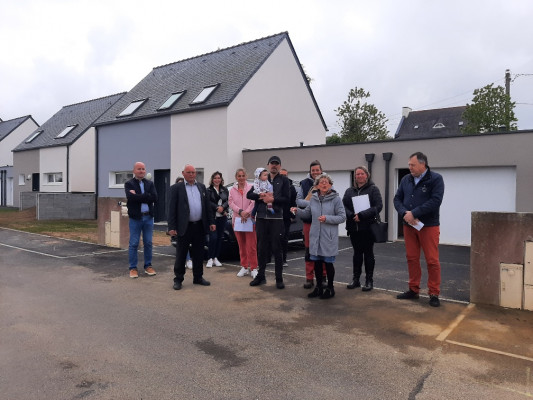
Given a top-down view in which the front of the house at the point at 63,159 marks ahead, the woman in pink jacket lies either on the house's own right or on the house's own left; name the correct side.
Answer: on the house's own left

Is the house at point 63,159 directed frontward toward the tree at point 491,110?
no

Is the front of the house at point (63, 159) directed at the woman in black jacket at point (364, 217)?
no

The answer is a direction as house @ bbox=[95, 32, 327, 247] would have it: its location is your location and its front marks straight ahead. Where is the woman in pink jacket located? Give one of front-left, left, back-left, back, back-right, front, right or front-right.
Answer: front-left

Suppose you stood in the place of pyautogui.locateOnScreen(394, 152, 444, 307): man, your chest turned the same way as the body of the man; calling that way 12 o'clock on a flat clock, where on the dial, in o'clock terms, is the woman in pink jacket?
The woman in pink jacket is roughly at 2 o'clock from the man.

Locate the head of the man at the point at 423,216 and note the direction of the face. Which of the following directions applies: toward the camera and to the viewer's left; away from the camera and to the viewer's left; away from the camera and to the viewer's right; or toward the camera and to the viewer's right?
toward the camera and to the viewer's left

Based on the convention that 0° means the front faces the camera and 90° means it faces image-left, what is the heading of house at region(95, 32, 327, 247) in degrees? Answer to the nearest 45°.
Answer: approximately 45°

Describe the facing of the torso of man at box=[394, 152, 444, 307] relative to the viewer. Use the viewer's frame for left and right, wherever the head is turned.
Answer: facing the viewer and to the left of the viewer

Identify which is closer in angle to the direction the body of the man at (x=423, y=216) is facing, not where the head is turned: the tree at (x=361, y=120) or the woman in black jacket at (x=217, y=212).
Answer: the woman in black jacket

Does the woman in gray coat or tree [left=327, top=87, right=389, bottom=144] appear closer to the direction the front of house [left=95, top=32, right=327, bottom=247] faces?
the woman in gray coat

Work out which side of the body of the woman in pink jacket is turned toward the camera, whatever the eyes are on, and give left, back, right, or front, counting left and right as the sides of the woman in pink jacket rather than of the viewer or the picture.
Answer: front

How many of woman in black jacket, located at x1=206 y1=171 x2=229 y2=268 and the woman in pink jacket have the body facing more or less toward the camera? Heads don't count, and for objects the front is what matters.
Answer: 2

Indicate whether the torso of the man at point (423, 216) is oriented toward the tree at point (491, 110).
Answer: no

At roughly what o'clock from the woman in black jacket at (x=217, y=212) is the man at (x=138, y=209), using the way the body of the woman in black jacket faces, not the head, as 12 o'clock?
The man is roughly at 2 o'clock from the woman in black jacket.

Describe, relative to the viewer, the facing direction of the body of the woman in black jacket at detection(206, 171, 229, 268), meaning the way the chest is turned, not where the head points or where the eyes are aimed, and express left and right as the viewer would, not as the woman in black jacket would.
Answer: facing the viewer

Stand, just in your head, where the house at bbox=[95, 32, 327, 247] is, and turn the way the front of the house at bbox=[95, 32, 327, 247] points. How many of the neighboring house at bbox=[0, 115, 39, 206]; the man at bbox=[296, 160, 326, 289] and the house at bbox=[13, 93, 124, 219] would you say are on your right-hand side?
2

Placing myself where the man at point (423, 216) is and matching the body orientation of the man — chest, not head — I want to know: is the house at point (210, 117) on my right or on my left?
on my right

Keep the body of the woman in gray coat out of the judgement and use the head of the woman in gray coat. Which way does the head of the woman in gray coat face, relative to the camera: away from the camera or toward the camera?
toward the camera

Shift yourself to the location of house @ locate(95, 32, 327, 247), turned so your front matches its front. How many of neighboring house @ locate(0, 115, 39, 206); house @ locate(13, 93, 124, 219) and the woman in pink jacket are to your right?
2
